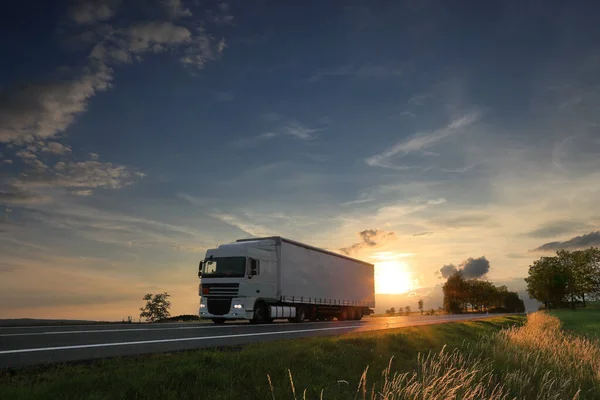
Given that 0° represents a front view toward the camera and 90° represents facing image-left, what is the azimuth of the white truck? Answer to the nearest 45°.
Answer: approximately 45°
